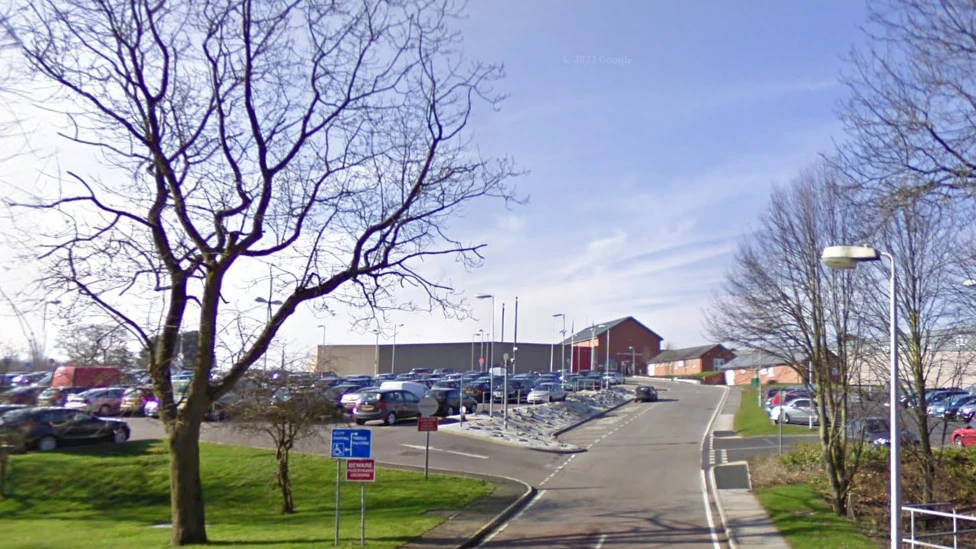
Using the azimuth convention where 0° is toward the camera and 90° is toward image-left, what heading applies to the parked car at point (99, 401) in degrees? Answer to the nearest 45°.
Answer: approximately 45°

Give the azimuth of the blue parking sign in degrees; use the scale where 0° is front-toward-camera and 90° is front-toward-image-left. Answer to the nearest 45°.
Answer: approximately 0°

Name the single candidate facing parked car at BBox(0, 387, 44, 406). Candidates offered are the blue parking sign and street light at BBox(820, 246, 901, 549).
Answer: the street light

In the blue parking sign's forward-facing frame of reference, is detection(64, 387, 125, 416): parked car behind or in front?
behind

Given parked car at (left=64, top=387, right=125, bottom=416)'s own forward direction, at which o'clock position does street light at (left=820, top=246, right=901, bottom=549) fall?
The street light is roughly at 10 o'clock from the parked car.

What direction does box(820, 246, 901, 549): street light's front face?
to the viewer's left

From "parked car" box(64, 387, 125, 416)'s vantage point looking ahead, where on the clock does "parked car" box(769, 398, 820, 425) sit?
"parked car" box(769, 398, 820, 425) is roughly at 8 o'clock from "parked car" box(64, 387, 125, 416).

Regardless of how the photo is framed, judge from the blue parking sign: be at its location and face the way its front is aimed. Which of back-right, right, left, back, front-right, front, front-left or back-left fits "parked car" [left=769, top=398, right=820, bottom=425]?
back-left

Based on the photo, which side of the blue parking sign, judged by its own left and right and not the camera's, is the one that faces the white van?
back
